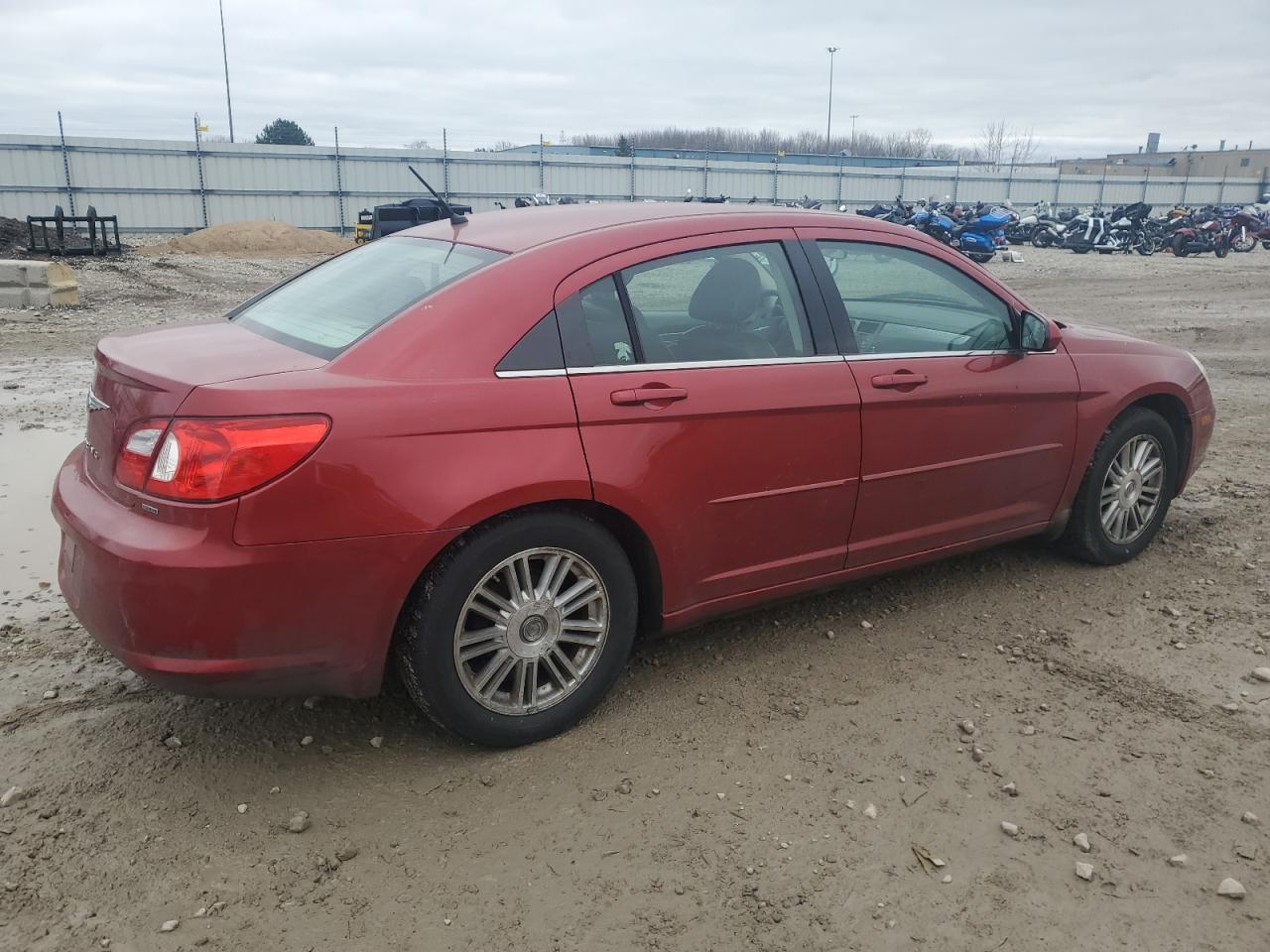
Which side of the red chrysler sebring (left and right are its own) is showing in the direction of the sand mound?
left

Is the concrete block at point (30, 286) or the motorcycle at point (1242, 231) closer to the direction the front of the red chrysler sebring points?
the motorcycle

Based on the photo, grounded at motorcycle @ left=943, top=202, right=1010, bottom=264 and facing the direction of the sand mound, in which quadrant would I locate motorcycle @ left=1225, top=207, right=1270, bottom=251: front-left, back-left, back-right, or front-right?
back-right

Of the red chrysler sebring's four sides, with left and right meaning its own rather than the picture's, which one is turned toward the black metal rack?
left

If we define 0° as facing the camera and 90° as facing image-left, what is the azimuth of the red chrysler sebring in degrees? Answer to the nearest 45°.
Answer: approximately 225°

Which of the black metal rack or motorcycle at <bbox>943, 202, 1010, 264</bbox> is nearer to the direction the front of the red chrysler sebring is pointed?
the motorcycle

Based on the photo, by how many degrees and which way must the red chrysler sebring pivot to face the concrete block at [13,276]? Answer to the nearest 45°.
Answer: approximately 90° to its left

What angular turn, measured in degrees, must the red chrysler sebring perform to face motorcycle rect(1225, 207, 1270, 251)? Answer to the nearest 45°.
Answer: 0° — it already faces it

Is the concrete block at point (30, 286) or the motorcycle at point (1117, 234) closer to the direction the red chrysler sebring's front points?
the motorcycle

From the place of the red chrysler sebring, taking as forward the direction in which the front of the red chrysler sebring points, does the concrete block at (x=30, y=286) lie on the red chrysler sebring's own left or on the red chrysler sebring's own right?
on the red chrysler sebring's own left
